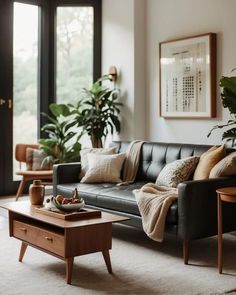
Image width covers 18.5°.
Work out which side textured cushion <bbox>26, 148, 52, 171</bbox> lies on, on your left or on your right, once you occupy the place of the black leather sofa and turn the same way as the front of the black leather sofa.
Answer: on your right

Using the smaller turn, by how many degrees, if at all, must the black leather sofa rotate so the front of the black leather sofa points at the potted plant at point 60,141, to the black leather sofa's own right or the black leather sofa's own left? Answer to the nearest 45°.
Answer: approximately 90° to the black leather sofa's own right

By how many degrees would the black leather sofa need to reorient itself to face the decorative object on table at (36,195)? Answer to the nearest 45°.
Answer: approximately 45° to its right

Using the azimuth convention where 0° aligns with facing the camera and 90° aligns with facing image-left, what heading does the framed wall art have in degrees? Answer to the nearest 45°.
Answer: approximately 45°

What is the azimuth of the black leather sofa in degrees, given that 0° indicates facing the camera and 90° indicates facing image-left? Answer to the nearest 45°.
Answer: approximately 45°

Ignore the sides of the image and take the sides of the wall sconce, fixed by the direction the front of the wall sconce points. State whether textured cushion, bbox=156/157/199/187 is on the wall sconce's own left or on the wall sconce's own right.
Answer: on the wall sconce's own left

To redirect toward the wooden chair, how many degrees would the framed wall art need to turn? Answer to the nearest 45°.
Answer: approximately 45° to its right

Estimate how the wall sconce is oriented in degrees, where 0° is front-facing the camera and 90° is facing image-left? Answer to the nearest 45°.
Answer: approximately 45°

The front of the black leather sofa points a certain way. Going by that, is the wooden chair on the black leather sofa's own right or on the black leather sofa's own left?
on the black leather sofa's own right

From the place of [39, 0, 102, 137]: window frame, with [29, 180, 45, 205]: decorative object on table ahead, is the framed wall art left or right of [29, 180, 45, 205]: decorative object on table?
left
